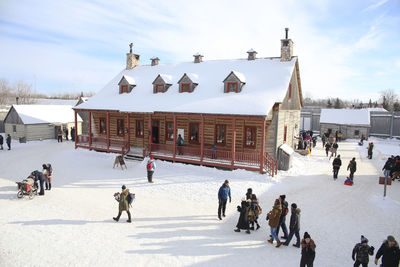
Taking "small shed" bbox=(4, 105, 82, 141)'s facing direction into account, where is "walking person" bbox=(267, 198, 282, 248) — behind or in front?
in front

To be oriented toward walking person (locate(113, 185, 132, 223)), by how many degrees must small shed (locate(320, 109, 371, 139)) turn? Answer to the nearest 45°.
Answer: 0° — it already faces them

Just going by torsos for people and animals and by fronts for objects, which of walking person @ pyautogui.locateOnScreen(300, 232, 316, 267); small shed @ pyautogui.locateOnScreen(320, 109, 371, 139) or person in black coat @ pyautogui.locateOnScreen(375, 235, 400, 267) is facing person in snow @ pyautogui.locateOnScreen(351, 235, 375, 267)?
the small shed

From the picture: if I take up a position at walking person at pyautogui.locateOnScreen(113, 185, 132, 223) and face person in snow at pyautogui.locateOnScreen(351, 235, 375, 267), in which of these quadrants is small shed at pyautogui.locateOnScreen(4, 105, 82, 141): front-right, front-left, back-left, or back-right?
back-left

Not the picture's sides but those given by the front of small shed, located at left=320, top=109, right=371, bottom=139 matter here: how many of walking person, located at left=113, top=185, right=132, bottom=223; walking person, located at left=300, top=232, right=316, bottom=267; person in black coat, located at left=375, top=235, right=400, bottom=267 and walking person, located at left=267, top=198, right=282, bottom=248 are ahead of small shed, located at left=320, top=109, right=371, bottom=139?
4

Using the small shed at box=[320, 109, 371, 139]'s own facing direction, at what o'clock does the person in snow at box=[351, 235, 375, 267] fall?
The person in snow is roughly at 12 o'clock from the small shed.
